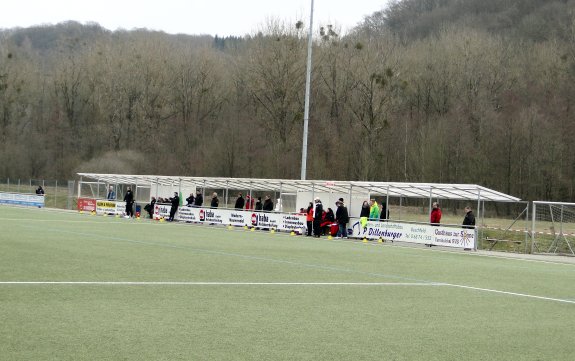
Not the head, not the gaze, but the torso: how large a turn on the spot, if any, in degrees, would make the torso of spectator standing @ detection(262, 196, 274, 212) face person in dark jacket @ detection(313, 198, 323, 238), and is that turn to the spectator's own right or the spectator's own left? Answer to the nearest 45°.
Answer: approximately 45° to the spectator's own left

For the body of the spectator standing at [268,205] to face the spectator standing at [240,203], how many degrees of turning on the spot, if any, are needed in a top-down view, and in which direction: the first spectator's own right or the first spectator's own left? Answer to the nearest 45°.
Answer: approximately 135° to the first spectator's own right

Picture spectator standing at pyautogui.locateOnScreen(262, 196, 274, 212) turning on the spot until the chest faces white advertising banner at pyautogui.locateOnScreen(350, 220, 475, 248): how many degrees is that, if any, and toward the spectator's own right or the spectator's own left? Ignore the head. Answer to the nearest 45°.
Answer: approximately 45° to the spectator's own left

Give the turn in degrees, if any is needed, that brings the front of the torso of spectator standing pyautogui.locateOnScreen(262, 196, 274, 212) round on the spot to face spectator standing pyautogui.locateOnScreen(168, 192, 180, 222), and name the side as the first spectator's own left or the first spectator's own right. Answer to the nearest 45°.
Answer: approximately 135° to the first spectator's own right

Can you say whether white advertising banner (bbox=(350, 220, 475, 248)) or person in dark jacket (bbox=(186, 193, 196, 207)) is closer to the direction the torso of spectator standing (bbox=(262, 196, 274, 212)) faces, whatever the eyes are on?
the white advertising banner

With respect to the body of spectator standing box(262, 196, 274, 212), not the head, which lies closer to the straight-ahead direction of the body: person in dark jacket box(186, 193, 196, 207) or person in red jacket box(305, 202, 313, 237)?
the person in red jacket

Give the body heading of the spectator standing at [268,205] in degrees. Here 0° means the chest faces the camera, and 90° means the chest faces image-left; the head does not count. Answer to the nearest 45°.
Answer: approximately 0°

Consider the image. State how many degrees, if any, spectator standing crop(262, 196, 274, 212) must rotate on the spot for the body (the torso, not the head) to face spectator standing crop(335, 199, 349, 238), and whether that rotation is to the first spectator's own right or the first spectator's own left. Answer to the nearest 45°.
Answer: approximately 45° to the first spectator's own left

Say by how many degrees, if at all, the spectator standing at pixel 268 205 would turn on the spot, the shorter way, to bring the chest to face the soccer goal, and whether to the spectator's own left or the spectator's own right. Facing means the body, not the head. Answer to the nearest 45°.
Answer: approximately 45° to the spectator's own left
